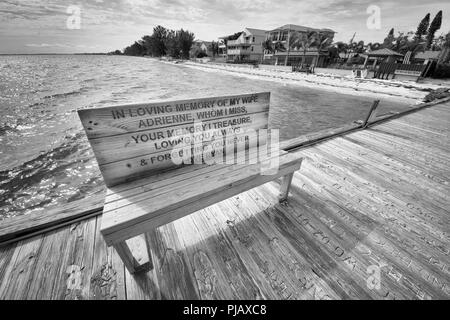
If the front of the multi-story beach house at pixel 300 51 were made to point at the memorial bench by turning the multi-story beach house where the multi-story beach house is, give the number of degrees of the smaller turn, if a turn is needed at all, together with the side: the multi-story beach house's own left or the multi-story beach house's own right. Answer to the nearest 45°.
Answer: approximately 45° to the multi-story beach house's own left

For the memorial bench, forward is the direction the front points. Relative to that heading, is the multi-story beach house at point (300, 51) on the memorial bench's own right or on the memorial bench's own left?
on the memorial bench's own left

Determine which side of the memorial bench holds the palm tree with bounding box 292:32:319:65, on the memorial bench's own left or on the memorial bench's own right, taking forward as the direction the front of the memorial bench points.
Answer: on the memorial bench's own left

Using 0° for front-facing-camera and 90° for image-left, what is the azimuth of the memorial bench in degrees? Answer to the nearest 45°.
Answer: approximately 315°

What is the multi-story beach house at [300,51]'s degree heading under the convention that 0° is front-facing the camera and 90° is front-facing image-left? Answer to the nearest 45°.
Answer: approximately 45°
